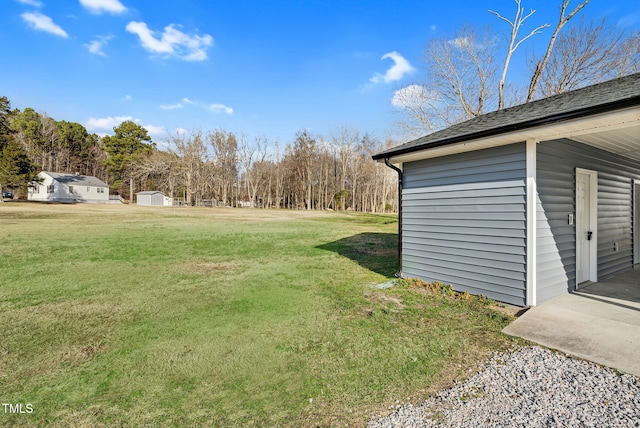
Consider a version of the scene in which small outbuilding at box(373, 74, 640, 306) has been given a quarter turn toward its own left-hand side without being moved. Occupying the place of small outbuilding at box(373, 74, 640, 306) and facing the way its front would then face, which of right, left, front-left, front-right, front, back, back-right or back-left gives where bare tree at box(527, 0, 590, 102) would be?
front-left

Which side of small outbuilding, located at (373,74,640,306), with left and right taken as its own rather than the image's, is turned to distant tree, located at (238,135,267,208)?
back

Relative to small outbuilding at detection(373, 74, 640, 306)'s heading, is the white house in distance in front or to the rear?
to the rear

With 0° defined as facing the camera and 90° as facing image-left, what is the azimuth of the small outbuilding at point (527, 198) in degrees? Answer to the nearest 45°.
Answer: approximately 315°

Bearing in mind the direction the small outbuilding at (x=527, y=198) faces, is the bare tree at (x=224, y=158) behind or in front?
behind
